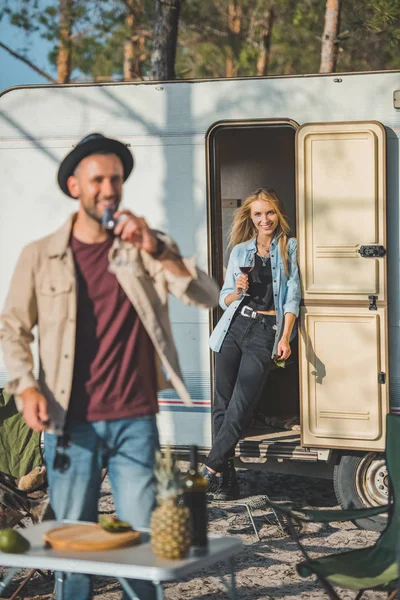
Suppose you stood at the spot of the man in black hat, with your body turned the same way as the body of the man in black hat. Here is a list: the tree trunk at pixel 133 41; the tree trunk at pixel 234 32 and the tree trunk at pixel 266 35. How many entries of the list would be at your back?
3

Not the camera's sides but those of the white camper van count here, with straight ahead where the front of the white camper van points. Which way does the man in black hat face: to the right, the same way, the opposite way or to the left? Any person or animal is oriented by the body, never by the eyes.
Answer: to the right

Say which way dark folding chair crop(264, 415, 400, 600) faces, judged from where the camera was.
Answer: facing to the left of the viewer

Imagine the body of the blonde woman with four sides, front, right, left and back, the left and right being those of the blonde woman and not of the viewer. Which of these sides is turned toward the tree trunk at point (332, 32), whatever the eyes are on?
back

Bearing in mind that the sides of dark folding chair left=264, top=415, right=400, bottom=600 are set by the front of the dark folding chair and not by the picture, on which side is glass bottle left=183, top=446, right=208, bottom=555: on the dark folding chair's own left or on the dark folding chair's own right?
on the dark folding chair's own left

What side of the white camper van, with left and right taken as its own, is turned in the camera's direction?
right
